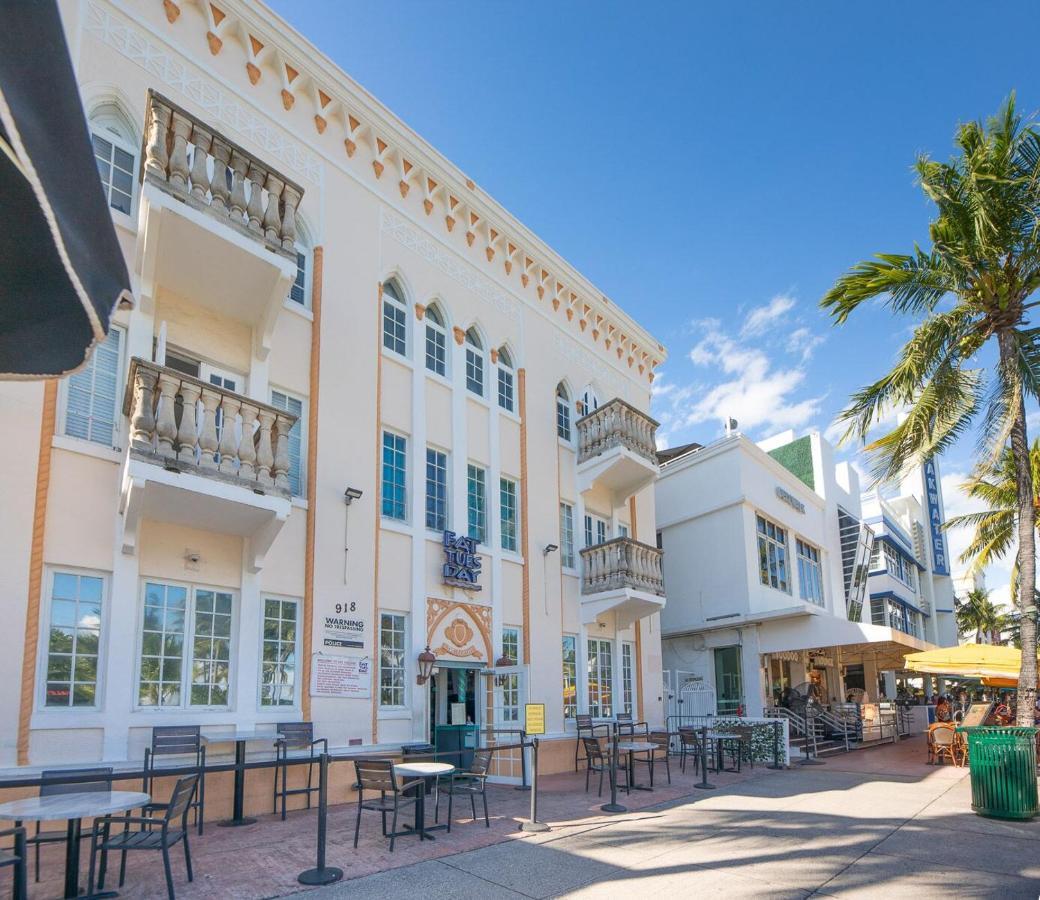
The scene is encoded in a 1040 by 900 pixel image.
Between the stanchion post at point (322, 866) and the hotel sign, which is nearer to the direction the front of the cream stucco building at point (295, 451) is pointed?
the stanchion post

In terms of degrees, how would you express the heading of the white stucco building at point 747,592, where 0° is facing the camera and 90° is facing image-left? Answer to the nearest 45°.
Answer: approximately 315°

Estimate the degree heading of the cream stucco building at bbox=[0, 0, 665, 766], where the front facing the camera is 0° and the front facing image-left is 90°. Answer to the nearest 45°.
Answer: approximately 315°

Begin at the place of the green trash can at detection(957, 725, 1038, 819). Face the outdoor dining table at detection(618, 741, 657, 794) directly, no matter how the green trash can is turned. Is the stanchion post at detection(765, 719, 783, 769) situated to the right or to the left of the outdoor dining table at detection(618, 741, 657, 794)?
right

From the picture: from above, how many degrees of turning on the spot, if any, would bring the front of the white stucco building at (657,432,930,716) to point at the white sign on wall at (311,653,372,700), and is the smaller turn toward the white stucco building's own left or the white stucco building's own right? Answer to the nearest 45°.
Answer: approximately 45° to the white stucco building's own right

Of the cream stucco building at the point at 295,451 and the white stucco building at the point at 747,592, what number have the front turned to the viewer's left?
0

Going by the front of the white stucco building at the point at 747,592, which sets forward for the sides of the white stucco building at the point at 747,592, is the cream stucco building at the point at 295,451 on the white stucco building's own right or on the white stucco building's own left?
on the white stucco building's own right

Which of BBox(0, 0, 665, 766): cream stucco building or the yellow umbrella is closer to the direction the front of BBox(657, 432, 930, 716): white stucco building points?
the yellow umbrella

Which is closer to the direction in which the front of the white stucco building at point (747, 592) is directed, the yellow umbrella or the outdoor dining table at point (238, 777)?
the yellow umbrella

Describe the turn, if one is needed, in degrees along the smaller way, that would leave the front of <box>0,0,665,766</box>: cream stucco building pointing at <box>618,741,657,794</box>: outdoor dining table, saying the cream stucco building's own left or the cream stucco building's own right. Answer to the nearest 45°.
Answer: approximately 45° to the cream stucco building's own left

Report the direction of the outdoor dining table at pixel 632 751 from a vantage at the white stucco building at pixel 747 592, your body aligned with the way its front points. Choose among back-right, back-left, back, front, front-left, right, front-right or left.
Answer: front-right

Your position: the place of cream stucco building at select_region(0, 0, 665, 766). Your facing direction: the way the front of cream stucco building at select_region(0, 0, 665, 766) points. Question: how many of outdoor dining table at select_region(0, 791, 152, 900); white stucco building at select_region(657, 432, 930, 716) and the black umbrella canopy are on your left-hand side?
1
